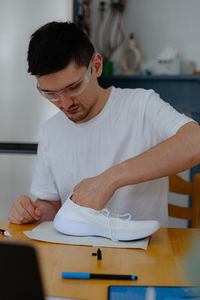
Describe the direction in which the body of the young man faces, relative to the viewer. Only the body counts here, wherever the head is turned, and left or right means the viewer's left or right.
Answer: facing the viewer and to the left of the viewer

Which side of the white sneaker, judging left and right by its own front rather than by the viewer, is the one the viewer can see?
right
